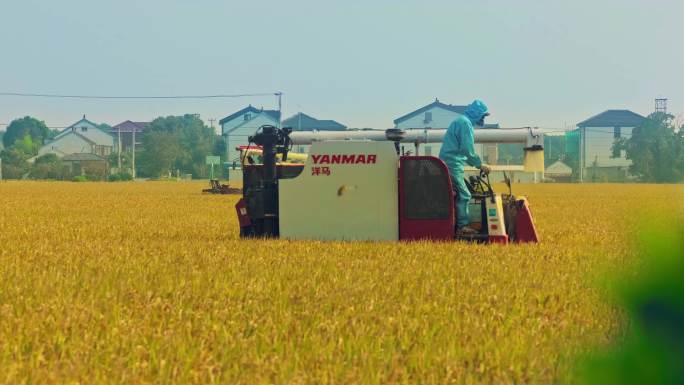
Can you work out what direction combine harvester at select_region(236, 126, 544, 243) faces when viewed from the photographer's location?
facing to the right of the viewer

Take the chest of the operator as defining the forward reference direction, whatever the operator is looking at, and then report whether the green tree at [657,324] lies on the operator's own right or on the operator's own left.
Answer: on the operator's own right

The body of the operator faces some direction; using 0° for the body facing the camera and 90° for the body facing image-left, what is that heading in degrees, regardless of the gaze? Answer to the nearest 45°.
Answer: approximately 270°

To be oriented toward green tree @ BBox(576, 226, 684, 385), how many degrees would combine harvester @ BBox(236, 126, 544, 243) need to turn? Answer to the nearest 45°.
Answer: approximately 90° to its right
